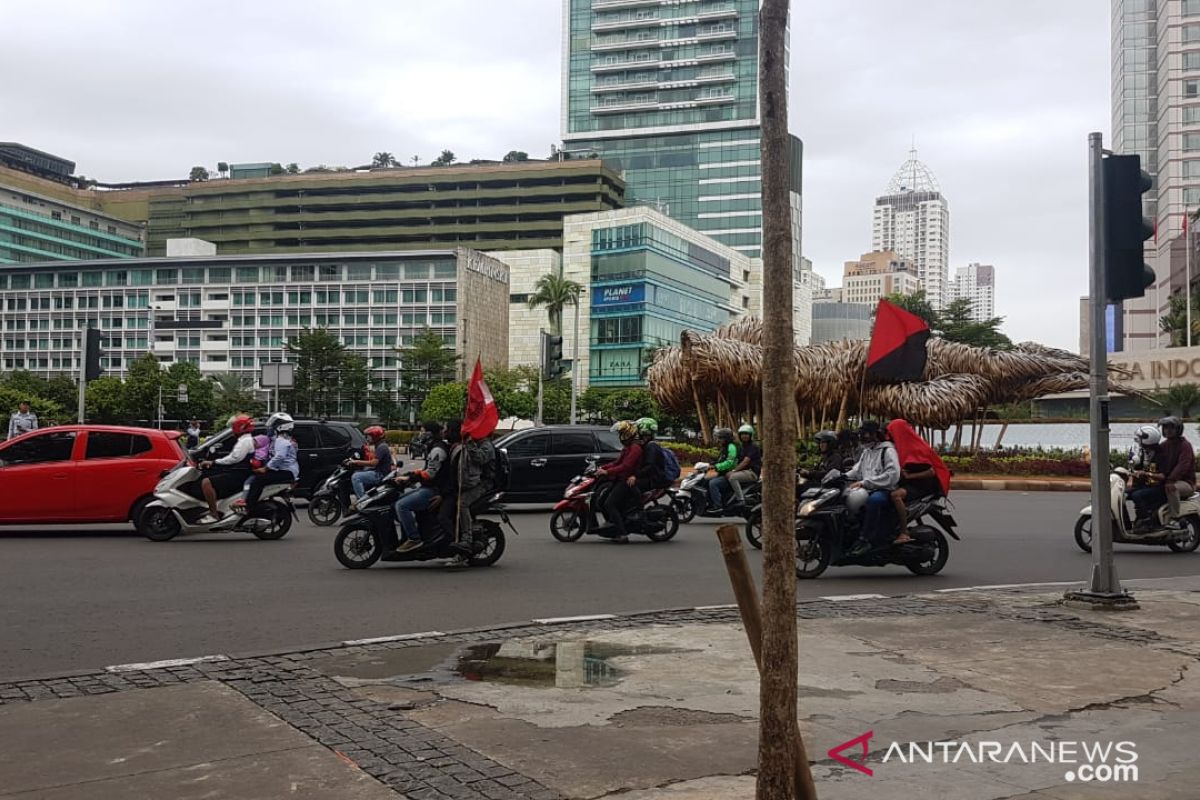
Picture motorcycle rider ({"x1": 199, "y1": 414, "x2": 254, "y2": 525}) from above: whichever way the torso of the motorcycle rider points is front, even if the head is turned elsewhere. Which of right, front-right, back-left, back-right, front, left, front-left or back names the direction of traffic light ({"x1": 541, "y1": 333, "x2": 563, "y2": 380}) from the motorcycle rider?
back-right

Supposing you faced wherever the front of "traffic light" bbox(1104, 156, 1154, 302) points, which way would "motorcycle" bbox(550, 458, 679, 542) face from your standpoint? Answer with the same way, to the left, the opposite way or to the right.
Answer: the opposite way

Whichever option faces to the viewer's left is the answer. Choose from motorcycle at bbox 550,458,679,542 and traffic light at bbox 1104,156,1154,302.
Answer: the motorcycle

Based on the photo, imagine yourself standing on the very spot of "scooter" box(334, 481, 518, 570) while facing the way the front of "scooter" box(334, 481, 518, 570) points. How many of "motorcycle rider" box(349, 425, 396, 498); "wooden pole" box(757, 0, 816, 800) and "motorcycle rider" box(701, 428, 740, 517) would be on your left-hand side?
1

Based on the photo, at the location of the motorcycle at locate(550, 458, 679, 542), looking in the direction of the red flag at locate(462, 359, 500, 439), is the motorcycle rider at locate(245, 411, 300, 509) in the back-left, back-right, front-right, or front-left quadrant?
front-right

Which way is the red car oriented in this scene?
to the viewer's left

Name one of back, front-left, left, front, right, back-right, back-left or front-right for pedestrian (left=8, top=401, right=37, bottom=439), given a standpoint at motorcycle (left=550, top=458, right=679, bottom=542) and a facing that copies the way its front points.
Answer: front-right

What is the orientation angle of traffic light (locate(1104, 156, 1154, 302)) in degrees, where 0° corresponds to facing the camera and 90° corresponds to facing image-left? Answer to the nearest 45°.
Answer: approximately 225°

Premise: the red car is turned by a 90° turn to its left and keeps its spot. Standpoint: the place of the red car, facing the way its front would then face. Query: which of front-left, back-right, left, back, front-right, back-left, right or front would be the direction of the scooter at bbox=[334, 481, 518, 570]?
front-left

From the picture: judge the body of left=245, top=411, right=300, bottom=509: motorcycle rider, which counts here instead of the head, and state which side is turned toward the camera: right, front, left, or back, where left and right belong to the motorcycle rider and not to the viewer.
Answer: left

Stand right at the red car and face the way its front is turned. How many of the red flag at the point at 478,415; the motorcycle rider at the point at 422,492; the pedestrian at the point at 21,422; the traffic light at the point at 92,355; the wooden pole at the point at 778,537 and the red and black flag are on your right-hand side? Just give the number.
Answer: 2

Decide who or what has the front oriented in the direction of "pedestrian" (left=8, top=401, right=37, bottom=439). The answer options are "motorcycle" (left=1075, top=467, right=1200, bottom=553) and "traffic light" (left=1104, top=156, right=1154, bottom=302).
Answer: the motorcycle

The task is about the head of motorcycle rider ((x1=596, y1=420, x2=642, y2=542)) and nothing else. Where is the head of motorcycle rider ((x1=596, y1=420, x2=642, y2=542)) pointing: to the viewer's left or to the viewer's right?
to the viewer's left

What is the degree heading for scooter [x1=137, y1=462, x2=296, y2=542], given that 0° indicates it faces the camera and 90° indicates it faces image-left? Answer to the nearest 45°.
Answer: approximately 90°

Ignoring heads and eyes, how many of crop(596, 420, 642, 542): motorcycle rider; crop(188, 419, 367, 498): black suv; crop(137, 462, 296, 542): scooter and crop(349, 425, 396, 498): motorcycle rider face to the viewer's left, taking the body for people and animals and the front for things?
4

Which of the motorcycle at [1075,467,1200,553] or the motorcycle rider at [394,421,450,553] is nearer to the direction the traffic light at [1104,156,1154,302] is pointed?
the motorcycle

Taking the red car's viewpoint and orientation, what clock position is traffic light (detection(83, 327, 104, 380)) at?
The traffic light is roughly at 3 o'clock from the red car.

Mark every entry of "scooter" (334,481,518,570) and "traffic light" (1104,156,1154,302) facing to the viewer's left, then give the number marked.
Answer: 1

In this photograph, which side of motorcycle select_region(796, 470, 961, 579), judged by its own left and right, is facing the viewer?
left

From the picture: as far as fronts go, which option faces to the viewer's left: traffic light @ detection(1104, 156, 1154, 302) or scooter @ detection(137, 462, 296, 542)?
the scooter
